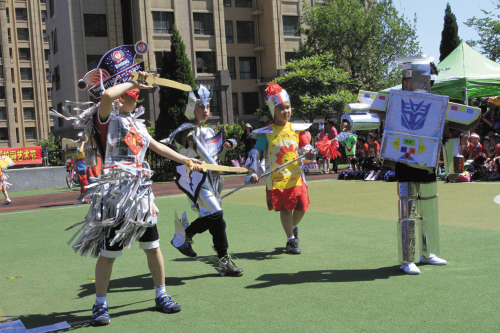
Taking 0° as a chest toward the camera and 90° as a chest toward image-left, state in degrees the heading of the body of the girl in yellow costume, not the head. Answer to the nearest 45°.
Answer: approximately 0°

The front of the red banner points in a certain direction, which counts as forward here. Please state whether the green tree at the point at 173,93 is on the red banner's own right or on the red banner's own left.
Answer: on the red banner's own left

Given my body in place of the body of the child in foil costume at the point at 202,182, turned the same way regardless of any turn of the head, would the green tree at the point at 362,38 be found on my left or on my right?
on my left

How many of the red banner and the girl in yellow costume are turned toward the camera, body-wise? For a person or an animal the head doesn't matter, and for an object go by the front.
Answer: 2

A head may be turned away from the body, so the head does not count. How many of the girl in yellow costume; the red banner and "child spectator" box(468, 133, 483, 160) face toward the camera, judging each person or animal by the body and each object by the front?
3

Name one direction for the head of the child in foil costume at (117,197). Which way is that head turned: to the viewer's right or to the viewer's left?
to the viewer's right

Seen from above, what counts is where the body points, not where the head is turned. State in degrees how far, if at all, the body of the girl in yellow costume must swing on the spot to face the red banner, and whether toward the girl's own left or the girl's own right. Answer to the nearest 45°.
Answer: approximately 135° to the girl's own right

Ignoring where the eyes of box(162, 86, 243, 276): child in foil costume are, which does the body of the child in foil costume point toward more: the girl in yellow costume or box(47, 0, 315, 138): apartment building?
the girl in yellow costume

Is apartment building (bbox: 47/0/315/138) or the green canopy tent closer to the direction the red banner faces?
the green canopy tent

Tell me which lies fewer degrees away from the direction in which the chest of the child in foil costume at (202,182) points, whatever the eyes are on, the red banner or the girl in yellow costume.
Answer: the girl in yellow costume
